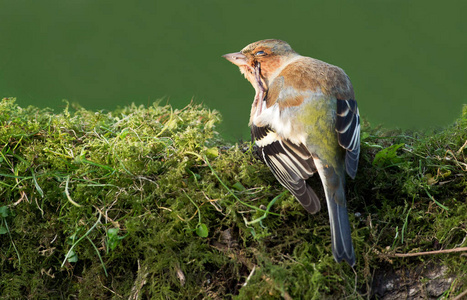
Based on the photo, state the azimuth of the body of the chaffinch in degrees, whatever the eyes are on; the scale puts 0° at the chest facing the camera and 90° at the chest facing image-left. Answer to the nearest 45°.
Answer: approximately 135°
